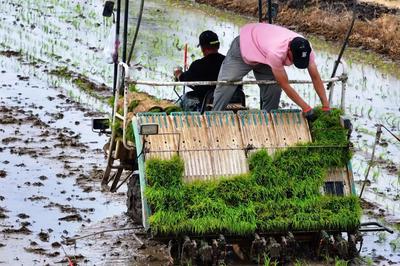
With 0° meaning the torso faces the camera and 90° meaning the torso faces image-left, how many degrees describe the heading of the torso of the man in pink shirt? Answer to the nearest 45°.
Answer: approximately 315°
